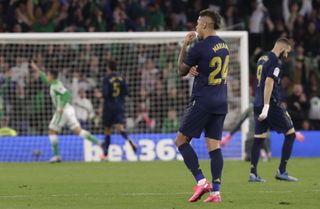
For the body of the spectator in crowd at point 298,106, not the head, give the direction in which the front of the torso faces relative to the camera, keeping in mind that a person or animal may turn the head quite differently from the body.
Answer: toward the camera

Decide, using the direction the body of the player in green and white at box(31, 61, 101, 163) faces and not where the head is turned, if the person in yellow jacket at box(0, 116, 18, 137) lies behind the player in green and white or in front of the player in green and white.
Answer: in front

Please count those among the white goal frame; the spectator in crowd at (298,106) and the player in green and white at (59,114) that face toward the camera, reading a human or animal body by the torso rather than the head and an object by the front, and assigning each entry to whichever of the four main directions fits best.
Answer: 2

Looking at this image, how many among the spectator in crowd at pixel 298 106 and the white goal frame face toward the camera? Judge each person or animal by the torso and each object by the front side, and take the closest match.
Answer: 2

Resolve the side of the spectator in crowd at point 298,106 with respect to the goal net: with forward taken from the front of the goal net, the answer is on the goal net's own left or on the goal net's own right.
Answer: on the goal net's own left

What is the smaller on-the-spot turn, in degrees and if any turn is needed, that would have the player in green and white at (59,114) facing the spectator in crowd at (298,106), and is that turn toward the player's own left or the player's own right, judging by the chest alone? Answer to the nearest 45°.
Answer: approximately 180°

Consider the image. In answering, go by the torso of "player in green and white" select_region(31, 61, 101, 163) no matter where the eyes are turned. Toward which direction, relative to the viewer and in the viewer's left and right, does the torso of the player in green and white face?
facing to the left of the viewer

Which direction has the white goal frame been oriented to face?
toward the camera
